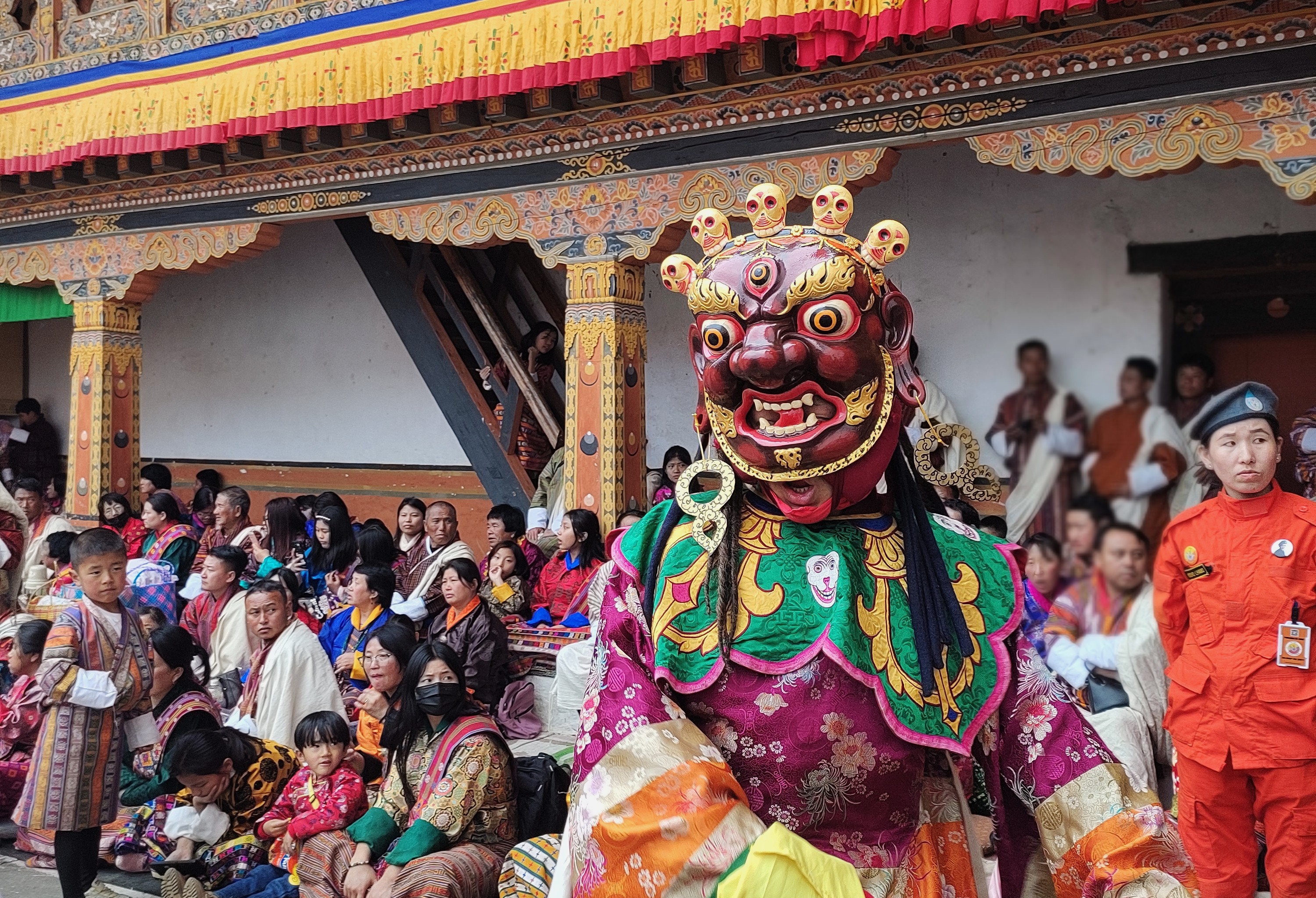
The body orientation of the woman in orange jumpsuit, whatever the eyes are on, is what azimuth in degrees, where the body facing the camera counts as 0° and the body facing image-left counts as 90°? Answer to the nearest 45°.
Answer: approximately 0°

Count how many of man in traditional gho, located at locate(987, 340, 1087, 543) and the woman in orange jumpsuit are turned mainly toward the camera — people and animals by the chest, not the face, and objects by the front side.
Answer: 2

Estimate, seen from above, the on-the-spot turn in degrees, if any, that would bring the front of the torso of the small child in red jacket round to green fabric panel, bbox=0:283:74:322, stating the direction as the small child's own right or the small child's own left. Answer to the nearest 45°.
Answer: approximately 135° to the small child's own right

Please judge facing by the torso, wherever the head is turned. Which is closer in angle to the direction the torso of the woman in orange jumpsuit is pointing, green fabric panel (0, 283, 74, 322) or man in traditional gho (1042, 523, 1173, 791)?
the green fabric panel

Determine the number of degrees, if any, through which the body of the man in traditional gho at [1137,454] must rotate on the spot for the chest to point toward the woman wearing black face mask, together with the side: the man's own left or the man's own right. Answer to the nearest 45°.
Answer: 0° — they already face them

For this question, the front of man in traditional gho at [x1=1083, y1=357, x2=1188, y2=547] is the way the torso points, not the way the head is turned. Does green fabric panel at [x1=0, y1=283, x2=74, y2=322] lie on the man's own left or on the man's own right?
on the man's own right
